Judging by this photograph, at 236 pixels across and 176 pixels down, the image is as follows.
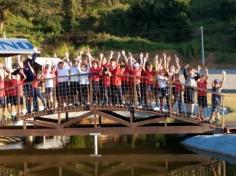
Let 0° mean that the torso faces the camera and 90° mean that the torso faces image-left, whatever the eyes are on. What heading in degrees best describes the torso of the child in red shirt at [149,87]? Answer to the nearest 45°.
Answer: approximately 0°

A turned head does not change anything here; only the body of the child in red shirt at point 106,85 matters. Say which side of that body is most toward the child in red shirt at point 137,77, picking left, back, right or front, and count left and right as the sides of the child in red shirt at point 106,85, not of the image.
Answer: left

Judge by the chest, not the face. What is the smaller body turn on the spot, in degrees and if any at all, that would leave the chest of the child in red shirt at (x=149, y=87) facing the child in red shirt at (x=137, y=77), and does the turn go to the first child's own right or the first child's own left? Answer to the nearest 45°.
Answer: approximately 90° to the first child's own right

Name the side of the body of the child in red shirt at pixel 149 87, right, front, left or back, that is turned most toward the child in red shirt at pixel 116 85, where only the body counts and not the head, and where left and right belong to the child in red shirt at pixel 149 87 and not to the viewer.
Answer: right

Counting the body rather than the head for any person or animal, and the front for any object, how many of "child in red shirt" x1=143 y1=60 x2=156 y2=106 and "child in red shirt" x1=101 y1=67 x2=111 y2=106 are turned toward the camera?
2

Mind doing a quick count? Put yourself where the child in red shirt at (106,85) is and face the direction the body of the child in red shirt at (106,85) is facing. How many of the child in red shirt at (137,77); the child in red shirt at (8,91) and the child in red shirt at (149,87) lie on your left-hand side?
2

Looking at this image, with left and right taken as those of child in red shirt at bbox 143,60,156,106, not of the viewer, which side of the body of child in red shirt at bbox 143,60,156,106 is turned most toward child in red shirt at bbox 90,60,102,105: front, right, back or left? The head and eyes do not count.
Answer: right

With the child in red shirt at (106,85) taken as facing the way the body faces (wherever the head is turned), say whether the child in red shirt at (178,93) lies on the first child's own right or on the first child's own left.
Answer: on the first child's own left
